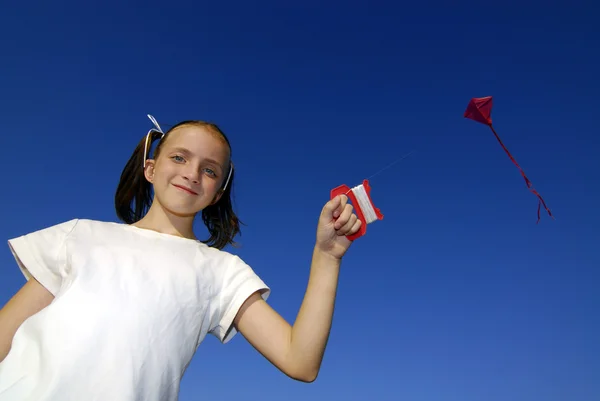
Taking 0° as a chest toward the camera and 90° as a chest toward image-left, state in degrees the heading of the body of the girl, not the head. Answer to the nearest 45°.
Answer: approximately 0°
